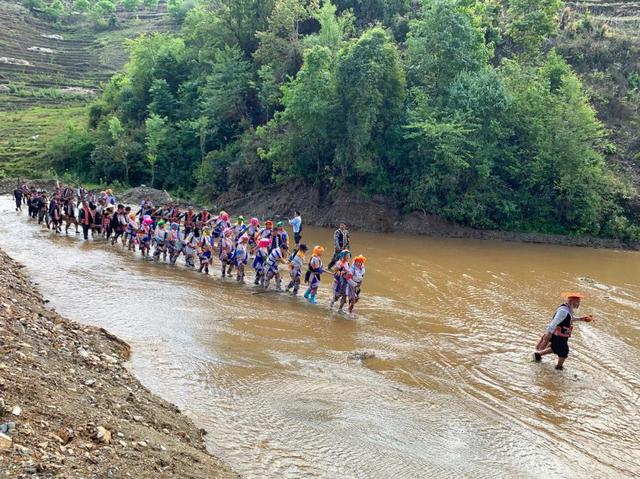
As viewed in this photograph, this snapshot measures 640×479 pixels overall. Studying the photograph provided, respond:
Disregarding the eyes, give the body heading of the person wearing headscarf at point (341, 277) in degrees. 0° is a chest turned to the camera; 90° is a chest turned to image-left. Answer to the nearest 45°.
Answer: approximately 315°

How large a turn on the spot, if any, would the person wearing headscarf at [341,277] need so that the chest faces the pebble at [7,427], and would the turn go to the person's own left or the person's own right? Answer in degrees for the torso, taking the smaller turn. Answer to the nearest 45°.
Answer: approximately 45° to the person's own right

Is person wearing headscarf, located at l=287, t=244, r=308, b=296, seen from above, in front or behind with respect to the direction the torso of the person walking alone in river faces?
behind

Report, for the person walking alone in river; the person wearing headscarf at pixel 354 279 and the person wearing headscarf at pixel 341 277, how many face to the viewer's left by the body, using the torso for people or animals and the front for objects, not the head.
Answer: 0

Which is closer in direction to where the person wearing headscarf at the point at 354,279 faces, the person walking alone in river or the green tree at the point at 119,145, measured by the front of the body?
the person walking alone in river

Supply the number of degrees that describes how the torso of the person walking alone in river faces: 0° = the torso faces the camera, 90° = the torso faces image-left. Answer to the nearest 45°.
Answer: approximately 270°

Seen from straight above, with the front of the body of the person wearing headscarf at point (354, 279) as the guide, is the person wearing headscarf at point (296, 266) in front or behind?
behind

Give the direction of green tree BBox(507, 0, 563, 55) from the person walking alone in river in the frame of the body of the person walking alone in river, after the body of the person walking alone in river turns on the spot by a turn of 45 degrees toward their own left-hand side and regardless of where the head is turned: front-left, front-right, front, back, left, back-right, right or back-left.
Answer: front-left

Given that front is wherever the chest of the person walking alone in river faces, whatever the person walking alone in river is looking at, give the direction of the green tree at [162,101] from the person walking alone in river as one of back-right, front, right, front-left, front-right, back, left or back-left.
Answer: back-left

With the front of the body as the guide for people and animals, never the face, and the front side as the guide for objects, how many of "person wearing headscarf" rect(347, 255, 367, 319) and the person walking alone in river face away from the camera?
0

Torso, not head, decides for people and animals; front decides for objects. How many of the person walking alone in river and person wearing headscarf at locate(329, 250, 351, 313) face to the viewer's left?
0
